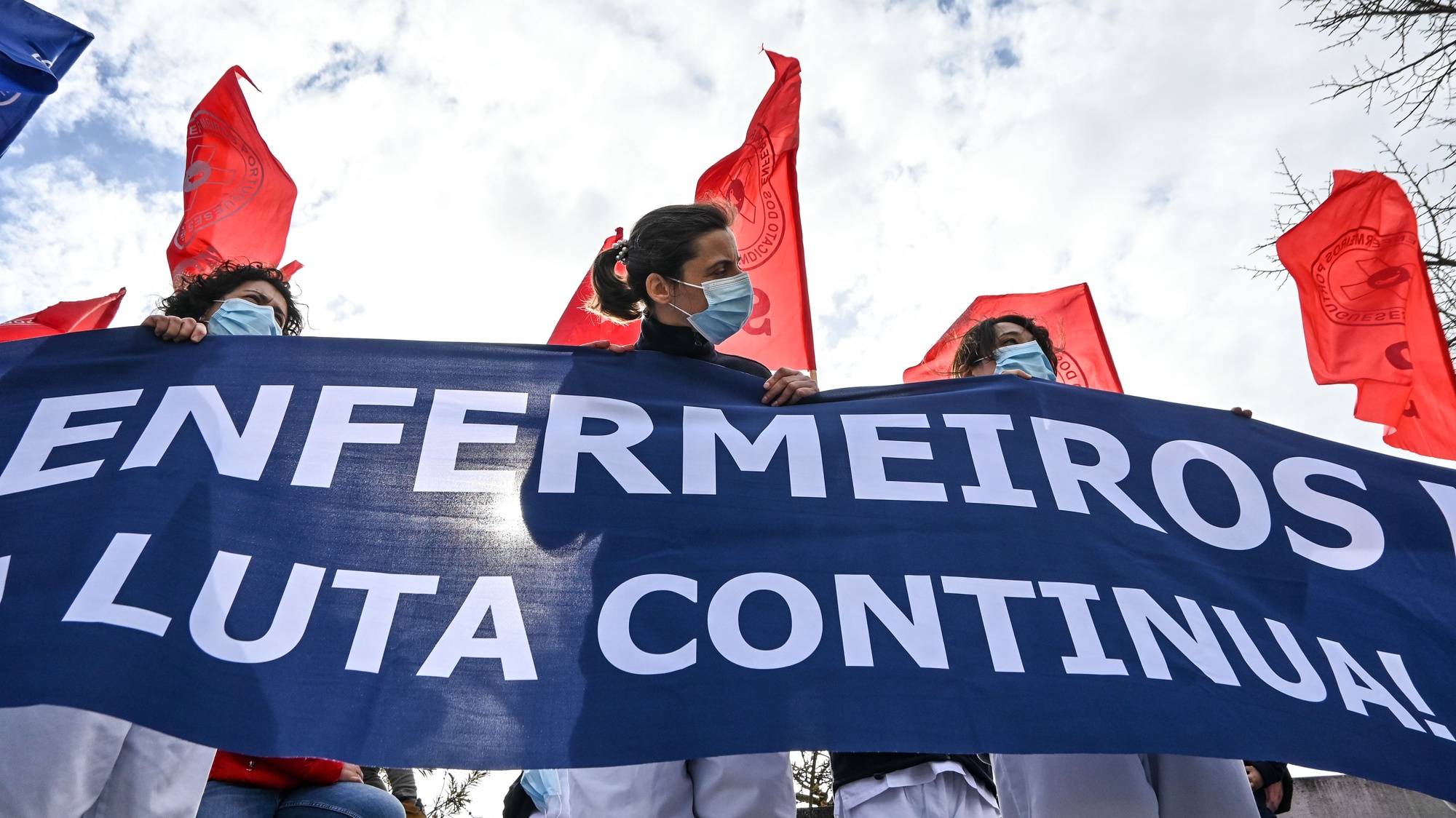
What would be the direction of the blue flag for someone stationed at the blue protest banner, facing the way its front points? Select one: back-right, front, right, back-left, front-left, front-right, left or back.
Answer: right

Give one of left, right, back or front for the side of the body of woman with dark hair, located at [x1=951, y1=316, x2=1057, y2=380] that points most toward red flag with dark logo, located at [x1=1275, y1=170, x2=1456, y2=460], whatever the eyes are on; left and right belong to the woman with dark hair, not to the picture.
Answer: left

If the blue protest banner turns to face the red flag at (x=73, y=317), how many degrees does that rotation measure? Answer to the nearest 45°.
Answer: approximately 135° to its right

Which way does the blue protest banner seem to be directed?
toward the camera

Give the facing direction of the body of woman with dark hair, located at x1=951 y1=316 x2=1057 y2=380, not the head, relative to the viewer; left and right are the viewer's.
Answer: facing the viewer and to the right of the viewer

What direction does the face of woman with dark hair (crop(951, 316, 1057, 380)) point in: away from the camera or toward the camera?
toward the camera

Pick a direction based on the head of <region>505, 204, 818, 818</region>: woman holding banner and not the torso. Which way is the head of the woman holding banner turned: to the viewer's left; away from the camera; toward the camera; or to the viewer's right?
to the viewer's right

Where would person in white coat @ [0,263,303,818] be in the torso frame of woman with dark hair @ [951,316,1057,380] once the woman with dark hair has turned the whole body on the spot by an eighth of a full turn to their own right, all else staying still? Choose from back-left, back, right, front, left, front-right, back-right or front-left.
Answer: front-right
